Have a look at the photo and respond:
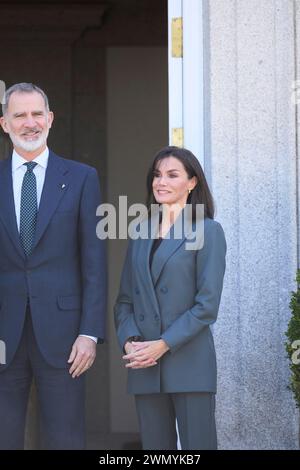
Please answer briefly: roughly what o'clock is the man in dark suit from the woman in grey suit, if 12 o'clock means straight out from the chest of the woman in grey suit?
The man in dark suit is roughly at 2 o'clock from the woman in grey suit.

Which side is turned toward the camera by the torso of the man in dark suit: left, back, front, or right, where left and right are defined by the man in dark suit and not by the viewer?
front

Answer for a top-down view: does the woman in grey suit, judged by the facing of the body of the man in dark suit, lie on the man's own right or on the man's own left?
on the man's own left

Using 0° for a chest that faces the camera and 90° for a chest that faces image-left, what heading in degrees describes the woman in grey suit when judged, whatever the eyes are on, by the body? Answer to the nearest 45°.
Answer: approximately 45°

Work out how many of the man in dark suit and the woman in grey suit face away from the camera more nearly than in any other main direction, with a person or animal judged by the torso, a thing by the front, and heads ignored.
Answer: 0

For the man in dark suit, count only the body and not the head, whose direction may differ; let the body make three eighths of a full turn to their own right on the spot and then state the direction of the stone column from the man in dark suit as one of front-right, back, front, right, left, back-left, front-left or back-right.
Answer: right

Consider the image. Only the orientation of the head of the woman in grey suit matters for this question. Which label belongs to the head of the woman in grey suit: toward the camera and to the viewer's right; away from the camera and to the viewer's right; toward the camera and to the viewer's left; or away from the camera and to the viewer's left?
toward the camera and to the viewer's left
